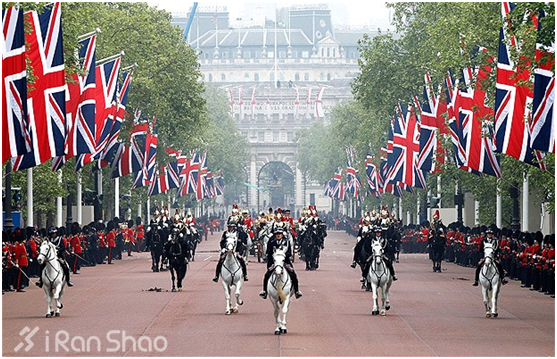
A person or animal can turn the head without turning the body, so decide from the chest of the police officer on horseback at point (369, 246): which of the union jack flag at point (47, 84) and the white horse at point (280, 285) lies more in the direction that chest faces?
the white horse

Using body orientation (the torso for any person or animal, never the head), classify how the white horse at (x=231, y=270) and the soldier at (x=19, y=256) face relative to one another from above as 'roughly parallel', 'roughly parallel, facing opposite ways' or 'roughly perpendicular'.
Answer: roughly perpendicular

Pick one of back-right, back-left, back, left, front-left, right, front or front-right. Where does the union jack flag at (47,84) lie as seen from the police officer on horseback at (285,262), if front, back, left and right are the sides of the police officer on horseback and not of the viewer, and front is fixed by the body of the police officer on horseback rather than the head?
back-right

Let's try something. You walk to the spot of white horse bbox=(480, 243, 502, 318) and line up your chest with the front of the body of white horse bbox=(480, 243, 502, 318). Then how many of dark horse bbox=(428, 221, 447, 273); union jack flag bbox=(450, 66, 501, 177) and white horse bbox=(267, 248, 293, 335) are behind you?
2

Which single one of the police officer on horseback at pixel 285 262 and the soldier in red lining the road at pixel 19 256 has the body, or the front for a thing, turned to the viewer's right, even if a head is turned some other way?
the soldier in red lining the road

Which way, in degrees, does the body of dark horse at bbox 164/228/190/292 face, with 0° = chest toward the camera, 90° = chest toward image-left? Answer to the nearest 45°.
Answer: approximately 0°

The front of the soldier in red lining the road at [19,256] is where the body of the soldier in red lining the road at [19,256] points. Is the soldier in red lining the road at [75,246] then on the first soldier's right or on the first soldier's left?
on the first soldier's left

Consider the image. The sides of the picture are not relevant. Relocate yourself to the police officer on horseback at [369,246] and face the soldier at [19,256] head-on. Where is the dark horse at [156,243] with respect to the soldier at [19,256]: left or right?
right

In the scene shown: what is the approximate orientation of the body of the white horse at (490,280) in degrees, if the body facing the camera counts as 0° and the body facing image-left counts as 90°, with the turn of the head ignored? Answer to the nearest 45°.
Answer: approximately 0°
